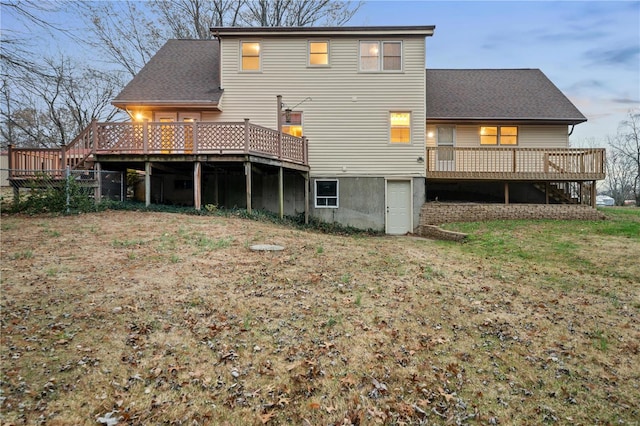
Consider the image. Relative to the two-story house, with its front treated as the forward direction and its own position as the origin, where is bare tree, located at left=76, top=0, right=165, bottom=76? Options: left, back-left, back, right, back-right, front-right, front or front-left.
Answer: front-left

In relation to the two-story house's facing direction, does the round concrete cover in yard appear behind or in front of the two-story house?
behind

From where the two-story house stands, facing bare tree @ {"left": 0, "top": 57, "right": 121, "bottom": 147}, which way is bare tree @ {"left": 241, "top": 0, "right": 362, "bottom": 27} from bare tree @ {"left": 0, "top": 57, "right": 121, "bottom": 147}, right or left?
right

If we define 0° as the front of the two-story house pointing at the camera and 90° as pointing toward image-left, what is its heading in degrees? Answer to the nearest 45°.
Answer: approximately 180°

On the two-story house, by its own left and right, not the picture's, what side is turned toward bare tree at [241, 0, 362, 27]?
front

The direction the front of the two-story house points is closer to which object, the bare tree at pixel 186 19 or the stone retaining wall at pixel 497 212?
the bare tree

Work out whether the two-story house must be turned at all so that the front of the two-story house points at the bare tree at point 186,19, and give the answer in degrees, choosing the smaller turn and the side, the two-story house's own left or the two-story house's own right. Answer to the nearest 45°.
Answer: approximately 45° to the two-story house's own left

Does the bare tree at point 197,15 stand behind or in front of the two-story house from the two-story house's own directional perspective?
in front
